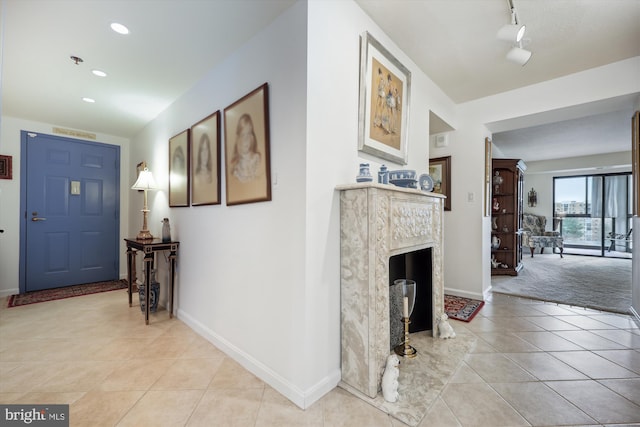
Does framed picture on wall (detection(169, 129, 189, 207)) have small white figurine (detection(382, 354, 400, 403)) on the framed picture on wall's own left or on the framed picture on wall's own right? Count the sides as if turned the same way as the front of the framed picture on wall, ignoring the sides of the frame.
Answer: on the framed picture on wall's own left

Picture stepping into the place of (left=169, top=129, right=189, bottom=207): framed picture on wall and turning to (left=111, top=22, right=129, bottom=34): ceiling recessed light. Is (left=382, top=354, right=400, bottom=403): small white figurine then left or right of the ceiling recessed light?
left

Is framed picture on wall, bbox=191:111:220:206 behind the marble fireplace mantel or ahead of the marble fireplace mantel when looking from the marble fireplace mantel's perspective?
behind

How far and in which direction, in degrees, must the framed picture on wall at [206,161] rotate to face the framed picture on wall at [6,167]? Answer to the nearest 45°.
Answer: approximately 90° to its right

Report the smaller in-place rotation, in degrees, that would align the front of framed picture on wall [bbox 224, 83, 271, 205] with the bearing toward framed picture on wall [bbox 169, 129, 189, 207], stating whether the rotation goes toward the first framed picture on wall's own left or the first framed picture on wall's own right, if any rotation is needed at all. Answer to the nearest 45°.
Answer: approximately 90° to the first framed picture on wall's own right

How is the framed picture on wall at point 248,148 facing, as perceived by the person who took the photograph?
facing the viewer and to the left of the viewer

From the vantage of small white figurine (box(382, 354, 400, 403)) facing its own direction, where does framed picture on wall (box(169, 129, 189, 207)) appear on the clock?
The framed picture on wall is roughly at 5 o'clock from the small white figurine.

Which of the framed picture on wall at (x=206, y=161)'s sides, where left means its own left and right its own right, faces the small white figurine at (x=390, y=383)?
left

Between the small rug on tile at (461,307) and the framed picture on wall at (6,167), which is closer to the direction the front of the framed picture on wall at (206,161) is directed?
the framed picture on wall

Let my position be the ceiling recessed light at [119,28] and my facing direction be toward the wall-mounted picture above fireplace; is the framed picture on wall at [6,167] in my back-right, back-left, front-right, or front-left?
back-left

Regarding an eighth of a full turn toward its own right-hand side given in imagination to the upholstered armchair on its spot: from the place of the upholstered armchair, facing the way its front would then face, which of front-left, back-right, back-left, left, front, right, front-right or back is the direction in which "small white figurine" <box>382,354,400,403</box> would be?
front

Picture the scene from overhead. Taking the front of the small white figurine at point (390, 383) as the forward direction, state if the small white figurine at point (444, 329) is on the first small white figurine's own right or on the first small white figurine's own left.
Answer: on the first small white figurine's own left
